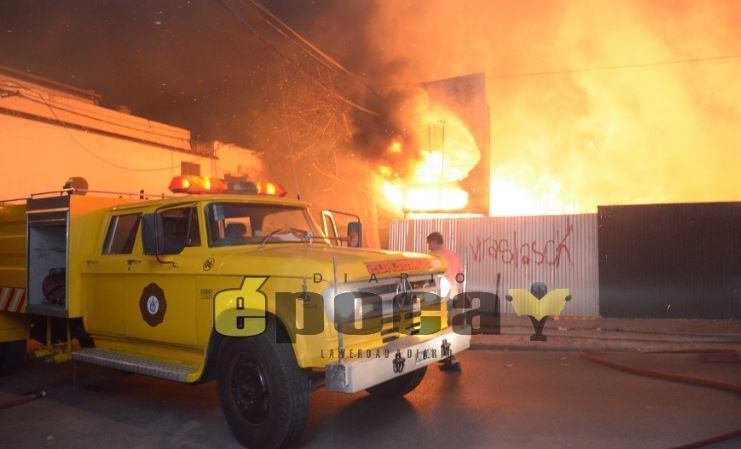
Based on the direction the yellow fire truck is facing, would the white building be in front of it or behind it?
behind

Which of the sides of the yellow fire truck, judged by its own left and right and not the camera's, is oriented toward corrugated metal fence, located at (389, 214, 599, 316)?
left

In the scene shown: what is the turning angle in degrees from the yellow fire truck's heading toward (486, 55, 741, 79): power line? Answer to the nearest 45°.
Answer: approximately 90° to its left

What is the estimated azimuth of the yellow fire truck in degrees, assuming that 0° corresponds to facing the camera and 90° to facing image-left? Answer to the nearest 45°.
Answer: approximately 315°
